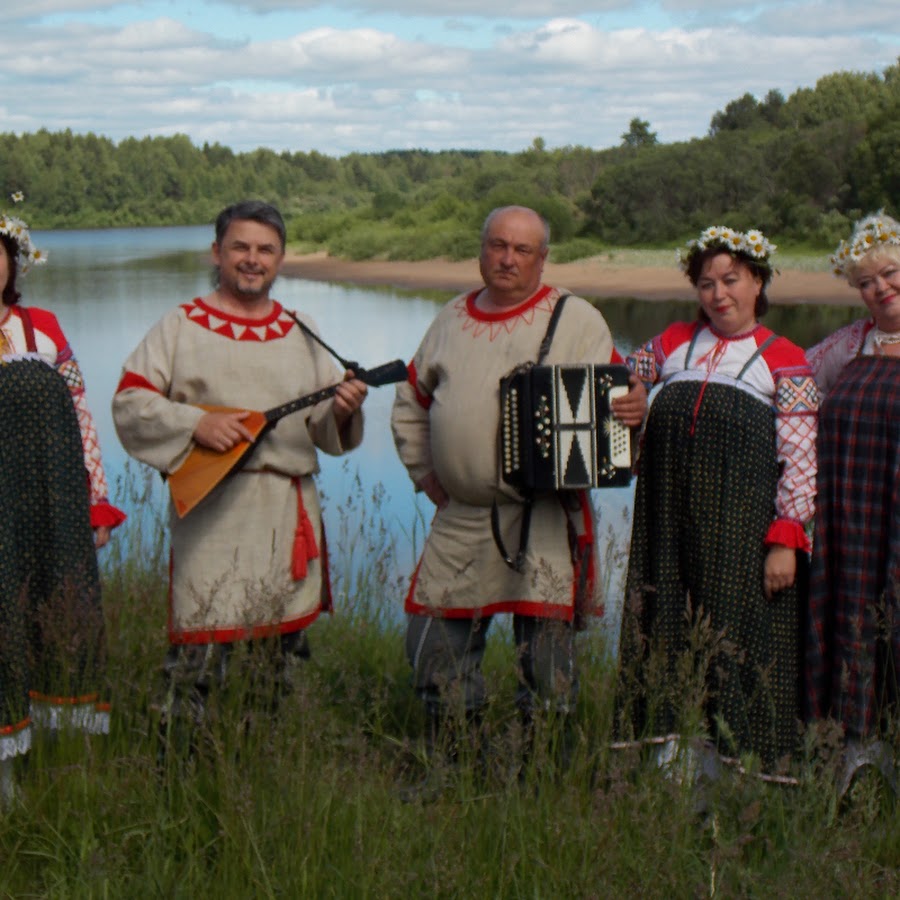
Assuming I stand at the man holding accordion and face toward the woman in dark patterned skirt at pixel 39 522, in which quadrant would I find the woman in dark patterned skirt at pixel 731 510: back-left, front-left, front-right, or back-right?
back-left

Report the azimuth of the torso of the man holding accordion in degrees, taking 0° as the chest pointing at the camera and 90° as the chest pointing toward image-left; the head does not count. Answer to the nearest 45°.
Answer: approximately 0°

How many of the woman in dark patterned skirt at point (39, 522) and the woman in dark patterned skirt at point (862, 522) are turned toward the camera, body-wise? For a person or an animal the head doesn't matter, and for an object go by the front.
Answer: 2

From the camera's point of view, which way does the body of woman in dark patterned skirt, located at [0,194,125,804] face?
toward the camera

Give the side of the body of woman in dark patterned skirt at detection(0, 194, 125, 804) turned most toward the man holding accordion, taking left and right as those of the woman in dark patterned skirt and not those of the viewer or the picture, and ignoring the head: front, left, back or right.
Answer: left

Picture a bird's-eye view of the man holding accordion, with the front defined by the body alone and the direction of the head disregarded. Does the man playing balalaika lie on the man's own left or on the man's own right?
on the man's own right

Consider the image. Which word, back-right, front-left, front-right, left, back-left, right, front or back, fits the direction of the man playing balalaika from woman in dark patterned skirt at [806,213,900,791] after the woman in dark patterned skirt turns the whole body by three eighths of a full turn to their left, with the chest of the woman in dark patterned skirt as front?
back-left

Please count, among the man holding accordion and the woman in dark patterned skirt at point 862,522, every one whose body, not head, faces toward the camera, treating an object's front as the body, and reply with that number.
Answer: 2

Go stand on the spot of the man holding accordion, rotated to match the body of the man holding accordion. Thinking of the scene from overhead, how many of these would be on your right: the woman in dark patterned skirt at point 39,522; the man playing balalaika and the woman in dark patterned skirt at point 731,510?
2

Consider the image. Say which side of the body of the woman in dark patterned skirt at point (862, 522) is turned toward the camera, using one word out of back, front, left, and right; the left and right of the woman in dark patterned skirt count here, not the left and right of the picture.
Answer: front
